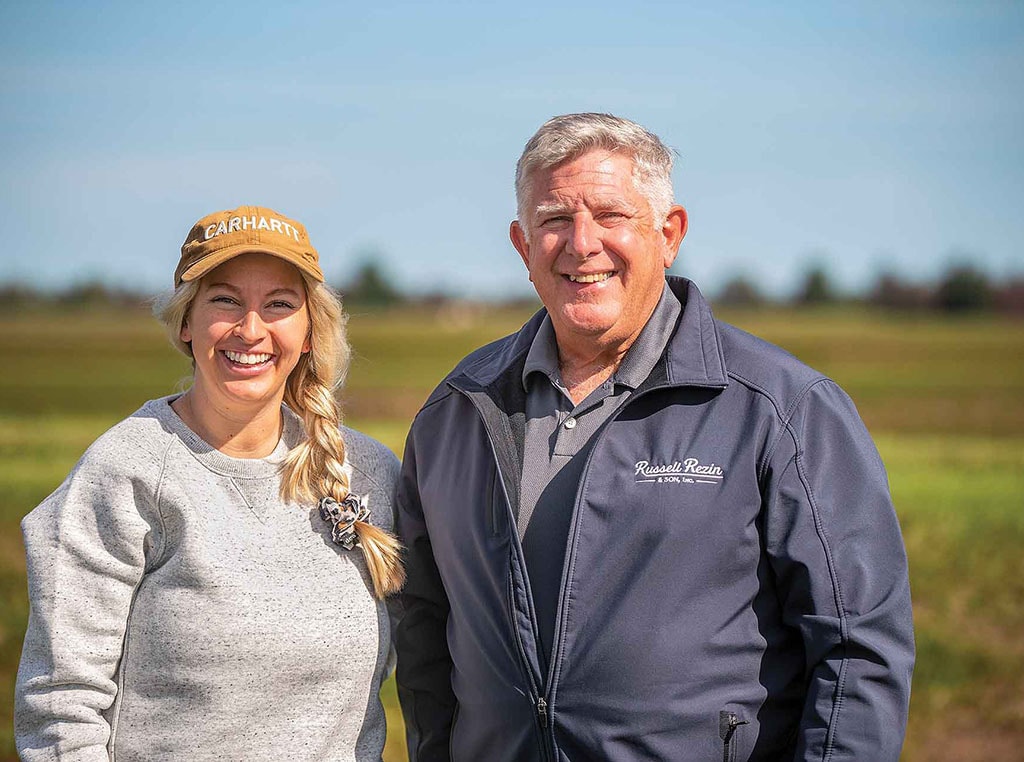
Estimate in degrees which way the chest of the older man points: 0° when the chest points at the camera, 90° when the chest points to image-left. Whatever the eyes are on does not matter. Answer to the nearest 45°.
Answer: approximately 45°
